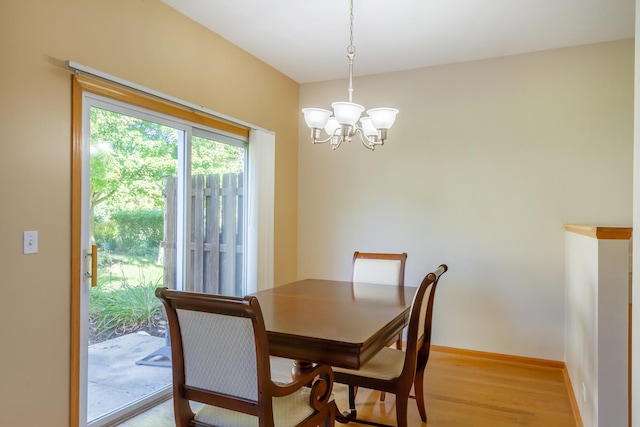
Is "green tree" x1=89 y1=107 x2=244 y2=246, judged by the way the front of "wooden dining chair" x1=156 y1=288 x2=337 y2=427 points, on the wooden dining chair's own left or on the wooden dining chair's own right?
on the wooden dining chair's own left

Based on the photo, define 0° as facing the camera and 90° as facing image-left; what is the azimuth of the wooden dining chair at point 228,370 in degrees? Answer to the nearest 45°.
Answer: approximately 225°

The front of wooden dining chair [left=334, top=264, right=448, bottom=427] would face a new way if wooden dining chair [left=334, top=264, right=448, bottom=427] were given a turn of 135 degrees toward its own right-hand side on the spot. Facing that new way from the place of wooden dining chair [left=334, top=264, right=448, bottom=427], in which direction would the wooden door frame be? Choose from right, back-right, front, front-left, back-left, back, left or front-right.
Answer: back

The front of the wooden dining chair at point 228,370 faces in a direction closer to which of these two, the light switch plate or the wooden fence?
the wooden fence

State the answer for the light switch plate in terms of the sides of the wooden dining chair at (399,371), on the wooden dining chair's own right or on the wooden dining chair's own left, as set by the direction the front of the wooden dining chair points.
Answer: on the wooden dining chair's own left

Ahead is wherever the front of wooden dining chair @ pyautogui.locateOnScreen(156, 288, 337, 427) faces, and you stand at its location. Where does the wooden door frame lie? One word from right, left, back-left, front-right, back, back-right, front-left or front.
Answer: left

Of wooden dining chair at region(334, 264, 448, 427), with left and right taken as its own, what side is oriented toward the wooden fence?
front

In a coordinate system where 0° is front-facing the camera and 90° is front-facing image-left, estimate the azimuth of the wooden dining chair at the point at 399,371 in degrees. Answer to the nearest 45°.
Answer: approximately 135°

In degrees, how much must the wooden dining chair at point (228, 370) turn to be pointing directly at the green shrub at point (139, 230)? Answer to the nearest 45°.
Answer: approximately 90° to its left

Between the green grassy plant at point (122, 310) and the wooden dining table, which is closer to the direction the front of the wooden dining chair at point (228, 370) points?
the wooden dining table

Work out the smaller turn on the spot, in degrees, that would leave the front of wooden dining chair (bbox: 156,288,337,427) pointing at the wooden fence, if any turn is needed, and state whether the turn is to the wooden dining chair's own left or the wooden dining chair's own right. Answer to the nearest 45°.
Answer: approximately 45° to the wooden dining chair's own left

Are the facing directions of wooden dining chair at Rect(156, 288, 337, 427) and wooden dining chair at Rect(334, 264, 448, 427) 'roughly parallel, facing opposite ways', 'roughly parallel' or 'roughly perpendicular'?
roughly perpendicular

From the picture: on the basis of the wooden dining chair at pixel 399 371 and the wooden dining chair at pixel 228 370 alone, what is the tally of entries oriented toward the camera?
0

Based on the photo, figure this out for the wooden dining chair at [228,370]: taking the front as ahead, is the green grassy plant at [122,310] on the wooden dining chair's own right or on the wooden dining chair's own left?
on the wooden dining chair's own left

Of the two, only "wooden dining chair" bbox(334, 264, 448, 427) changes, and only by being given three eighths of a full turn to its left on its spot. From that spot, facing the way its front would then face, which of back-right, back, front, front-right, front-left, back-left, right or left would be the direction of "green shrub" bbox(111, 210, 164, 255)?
back
